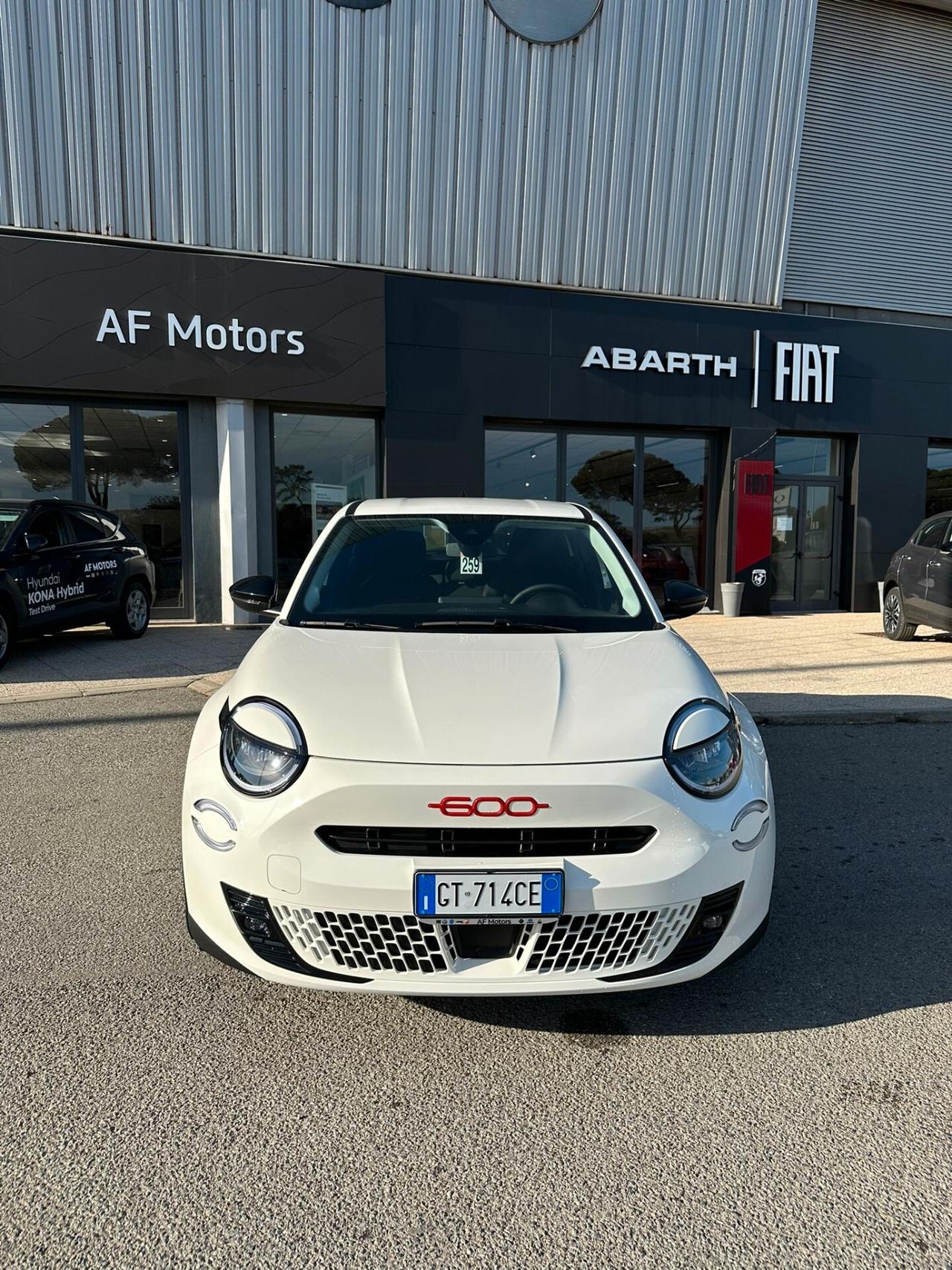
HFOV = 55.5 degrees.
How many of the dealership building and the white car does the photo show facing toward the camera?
2

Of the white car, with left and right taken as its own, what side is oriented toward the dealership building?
back

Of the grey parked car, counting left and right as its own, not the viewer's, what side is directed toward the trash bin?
back

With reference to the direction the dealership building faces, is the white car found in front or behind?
in front

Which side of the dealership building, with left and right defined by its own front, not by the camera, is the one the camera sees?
front

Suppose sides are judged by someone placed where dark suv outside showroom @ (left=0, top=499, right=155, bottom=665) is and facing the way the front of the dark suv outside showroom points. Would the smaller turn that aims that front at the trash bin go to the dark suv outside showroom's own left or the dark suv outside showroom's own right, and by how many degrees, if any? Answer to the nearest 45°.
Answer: approximately 135° to the dark suv outside showroom's own left

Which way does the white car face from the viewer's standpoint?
toward the camera
